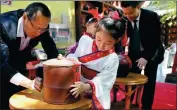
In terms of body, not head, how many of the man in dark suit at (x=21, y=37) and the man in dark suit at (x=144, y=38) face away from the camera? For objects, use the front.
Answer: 0

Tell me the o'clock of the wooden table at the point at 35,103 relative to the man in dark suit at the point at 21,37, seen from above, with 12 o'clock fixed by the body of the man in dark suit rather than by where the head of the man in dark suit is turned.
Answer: The wooden table is roughly at 1 o'clock from the man in dark suit.

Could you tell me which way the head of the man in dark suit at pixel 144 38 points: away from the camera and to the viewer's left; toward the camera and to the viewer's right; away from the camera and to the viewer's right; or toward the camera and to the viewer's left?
toward the camera and to the viewer's left

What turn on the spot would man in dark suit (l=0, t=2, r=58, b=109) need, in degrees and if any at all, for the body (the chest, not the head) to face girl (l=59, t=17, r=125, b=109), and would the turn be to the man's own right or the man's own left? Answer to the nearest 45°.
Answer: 0° — they already face them

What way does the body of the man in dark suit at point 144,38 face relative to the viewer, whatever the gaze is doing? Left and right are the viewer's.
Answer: facing the viewer and to the left of the viewer

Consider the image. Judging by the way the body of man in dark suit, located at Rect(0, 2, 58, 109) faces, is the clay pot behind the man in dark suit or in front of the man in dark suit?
in front

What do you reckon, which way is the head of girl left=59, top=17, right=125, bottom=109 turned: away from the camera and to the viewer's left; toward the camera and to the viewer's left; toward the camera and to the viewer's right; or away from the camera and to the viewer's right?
toward the camera and to the viewer's left

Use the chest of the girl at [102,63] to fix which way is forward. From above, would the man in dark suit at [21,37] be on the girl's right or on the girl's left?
on the girl's right

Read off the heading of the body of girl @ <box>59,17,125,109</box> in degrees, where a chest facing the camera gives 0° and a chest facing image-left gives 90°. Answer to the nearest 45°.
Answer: approximately 45°

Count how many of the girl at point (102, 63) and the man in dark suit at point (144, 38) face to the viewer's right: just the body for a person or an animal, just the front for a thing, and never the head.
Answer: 0
